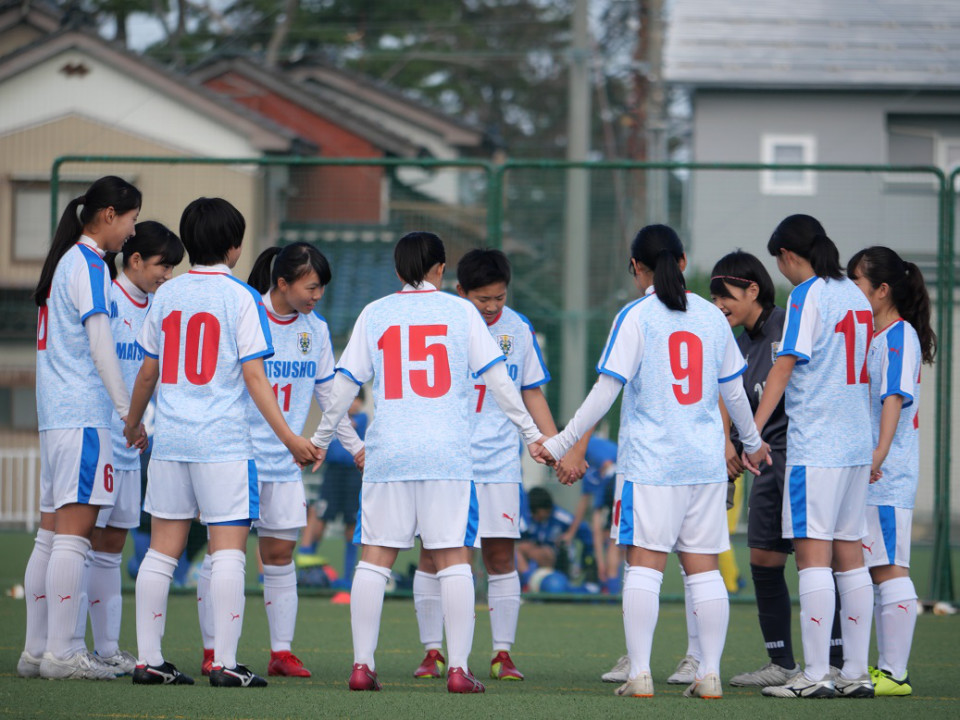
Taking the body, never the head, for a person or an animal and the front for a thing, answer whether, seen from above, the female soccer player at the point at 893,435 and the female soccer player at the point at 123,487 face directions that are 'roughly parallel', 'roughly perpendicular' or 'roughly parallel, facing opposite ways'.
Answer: roughly parallel, facing opposite ways

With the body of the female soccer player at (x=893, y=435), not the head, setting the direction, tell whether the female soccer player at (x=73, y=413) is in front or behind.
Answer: in front

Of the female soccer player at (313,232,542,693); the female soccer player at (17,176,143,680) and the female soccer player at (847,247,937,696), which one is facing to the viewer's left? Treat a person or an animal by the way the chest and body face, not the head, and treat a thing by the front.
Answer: the female soccer player at (847,247,937,696)

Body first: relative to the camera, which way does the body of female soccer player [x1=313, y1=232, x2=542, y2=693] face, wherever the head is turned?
away from the camera

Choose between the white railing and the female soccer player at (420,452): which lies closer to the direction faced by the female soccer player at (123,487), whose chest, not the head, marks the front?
the female soccer player

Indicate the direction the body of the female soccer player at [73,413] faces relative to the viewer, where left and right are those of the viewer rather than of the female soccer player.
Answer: facing to the right of the viewer

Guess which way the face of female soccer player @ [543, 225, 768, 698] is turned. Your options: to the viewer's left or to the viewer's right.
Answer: to the viewer's left

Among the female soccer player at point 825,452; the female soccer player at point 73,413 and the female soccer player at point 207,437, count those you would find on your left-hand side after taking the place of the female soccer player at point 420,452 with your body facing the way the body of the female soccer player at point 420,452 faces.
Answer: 2

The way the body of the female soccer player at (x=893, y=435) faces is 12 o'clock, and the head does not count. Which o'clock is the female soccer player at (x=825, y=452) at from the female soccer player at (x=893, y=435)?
the female soccer player at (x=825, y=452) is roughly at 10 o'clock from the female soccer player at (x=893, y=435).

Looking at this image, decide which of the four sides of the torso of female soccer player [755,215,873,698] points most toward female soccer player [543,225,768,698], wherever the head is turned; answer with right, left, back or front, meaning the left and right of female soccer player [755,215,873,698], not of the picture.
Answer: left

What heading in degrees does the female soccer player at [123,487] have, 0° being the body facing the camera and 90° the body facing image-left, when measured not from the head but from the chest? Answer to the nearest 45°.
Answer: approximately 315°

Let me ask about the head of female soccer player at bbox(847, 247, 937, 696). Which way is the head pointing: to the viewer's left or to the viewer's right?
to the viewer's left

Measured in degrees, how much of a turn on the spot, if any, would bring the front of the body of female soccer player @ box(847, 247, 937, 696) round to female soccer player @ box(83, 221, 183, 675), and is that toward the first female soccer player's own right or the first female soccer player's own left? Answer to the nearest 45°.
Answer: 0° — they already face them

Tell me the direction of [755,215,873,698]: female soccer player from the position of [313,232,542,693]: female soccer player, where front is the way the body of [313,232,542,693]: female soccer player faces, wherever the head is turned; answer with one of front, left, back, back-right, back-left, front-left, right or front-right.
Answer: right

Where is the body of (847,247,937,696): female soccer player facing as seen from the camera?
to the viewer's left

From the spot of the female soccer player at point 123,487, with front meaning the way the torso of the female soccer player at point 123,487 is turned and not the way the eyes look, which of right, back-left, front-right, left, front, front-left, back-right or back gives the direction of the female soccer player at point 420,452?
front

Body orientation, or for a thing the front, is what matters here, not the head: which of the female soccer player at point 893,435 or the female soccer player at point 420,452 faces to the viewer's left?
the female soccer player at point 893,435
